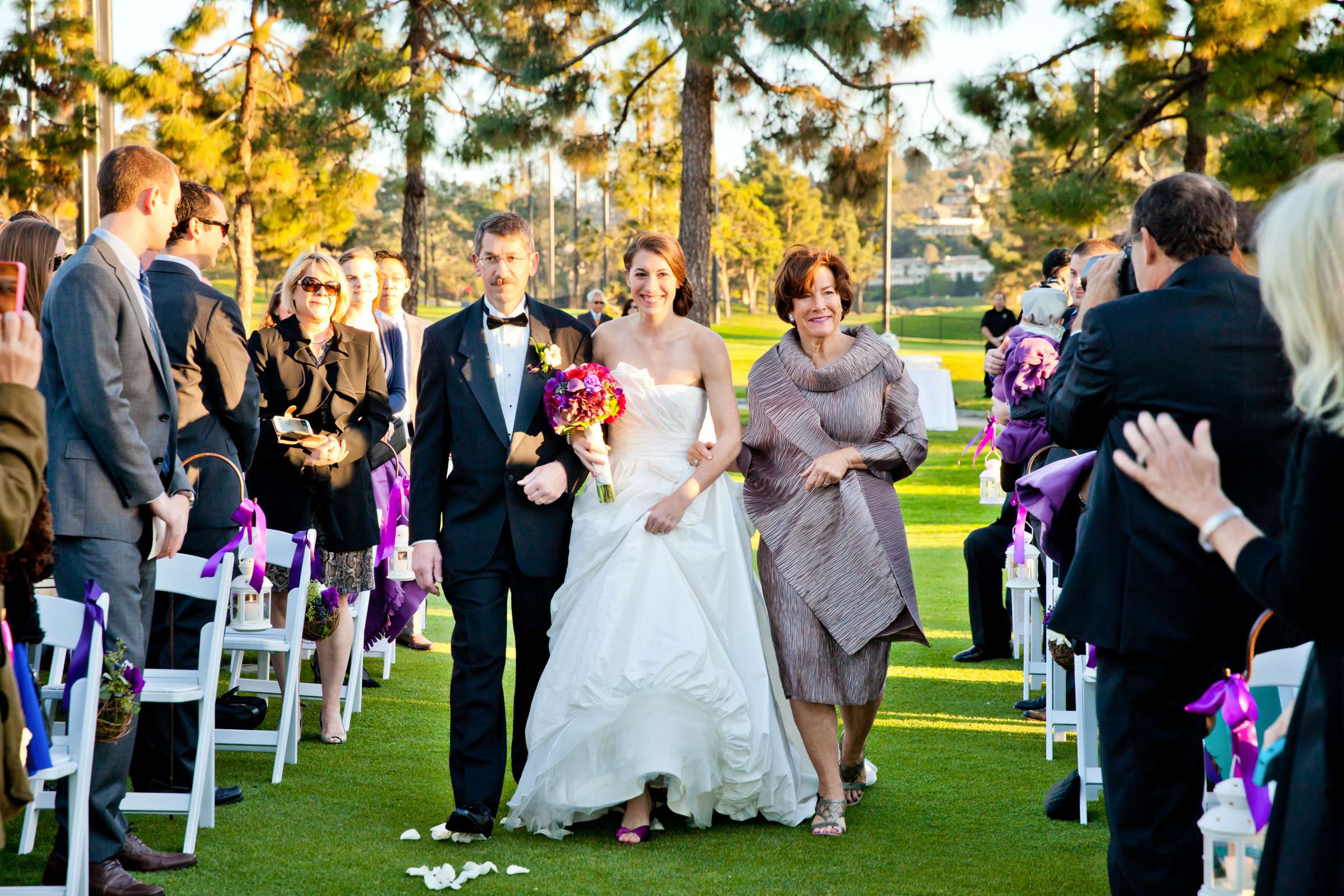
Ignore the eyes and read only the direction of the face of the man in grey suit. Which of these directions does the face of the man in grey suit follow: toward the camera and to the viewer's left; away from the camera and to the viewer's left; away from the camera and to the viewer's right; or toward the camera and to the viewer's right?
away from the camera and to the viewer's right

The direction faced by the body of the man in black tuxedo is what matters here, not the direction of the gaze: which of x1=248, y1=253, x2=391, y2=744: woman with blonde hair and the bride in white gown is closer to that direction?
the bride in white gown

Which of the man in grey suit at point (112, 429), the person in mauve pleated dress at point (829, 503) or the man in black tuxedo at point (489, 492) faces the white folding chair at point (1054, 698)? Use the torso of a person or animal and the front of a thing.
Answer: the man in grey suit

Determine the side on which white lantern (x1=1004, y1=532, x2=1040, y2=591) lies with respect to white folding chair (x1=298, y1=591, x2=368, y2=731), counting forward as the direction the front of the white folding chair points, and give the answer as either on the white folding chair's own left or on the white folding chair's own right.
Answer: on the white folding chair's own left

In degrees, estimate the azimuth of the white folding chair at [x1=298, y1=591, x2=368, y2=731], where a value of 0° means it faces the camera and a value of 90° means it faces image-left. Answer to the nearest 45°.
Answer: approximately 45°

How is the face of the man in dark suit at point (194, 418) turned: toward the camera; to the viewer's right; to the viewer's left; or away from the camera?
to the viewer's right

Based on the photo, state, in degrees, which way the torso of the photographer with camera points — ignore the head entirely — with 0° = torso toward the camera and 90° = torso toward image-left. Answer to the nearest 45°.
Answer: approximately 135°

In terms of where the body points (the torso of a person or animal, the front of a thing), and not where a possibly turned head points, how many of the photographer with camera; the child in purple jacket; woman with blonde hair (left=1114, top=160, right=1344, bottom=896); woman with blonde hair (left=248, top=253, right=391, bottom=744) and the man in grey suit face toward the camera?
1

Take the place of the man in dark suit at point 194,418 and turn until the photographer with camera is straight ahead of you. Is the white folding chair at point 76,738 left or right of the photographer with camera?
right

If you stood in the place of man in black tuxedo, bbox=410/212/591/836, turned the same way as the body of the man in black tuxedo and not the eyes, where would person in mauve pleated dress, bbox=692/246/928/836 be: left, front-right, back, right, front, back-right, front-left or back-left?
left

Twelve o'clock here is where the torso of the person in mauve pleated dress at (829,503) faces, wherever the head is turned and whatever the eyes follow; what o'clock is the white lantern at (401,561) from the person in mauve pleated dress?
The white lantern is roughly at 4 o'clock from the person in mauve pleated dress.

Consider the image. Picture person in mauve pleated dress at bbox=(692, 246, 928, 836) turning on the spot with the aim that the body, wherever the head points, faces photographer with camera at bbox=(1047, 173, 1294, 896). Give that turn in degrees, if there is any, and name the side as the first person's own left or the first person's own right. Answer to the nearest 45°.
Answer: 0° — they already face them

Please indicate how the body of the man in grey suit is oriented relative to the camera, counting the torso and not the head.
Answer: to the viewer's right

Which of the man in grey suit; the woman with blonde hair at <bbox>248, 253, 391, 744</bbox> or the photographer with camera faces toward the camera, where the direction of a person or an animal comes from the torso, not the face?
the woman with blonde hair

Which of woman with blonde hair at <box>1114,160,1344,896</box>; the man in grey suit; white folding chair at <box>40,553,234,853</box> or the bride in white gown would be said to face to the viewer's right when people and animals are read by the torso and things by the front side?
the man in grey suit

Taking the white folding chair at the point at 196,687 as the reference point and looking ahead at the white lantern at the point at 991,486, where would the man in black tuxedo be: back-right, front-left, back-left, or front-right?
front-right
